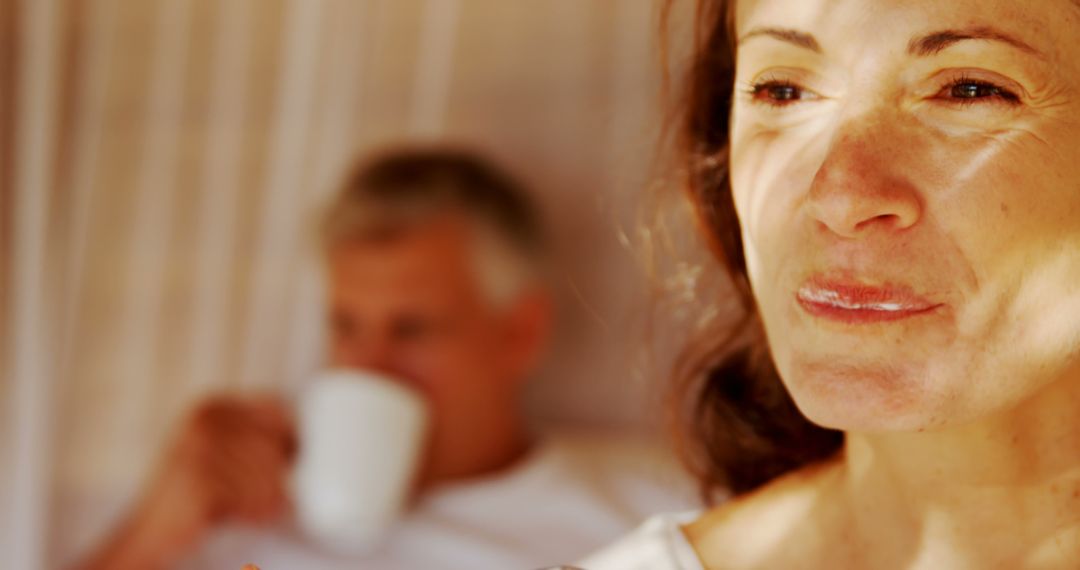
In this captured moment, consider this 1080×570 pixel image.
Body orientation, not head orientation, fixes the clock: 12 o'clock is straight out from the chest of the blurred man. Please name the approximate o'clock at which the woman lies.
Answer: The woman is roughly at 10 o'clock from the blurred man.

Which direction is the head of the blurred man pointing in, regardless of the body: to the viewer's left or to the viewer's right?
to the viewer's left

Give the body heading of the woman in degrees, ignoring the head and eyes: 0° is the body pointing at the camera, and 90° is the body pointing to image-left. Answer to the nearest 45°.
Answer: approximately 45°

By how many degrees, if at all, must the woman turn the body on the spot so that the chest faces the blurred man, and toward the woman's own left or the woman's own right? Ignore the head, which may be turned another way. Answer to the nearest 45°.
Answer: approximately 90° to the woman's own right

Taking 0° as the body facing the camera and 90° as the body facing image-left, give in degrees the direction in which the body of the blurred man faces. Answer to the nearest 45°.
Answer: approximately 45°
